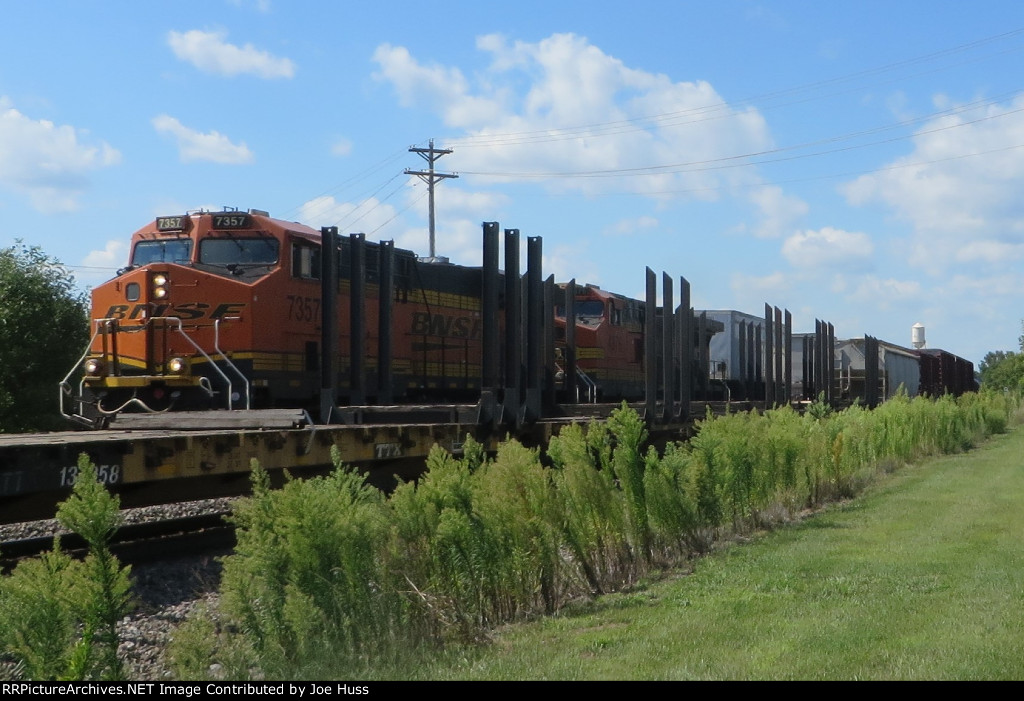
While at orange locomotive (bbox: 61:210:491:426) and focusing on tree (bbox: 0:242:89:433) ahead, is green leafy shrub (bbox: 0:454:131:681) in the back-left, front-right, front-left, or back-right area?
back-left

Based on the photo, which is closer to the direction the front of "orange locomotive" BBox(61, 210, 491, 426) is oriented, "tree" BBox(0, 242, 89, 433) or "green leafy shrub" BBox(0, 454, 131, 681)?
the green leafy shrub

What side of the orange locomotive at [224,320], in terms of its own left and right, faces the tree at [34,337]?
right

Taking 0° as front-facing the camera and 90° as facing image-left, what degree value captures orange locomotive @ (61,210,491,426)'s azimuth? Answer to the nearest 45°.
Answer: approximately 45°

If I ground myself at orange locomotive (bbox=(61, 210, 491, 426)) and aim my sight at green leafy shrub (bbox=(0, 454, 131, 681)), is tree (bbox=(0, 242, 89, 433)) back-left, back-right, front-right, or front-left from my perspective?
back-right

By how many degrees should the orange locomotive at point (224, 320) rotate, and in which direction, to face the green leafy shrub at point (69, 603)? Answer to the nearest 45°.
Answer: approximately 45° to its left
